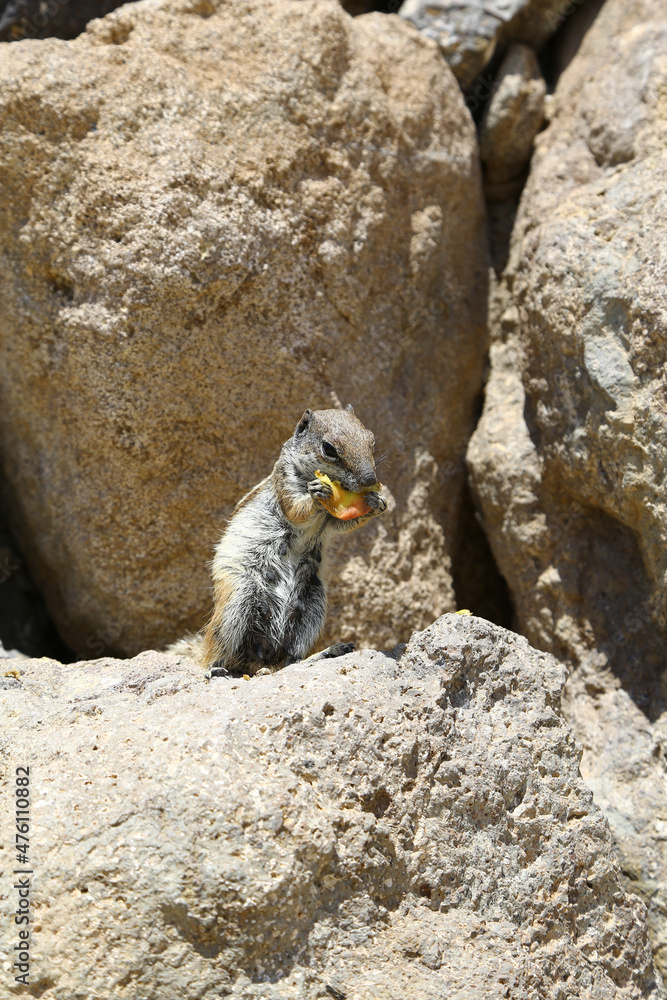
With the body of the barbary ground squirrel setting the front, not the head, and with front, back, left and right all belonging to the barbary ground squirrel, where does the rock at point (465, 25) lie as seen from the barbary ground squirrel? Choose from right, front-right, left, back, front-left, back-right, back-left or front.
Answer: back-left

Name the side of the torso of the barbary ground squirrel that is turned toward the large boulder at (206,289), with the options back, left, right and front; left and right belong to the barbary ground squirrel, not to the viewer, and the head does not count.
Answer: back

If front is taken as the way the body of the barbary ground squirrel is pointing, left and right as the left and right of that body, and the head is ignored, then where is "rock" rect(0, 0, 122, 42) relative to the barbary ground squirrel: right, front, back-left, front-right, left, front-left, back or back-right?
back

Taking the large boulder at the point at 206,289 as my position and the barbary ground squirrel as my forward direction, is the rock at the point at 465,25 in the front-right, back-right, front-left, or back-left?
back-left

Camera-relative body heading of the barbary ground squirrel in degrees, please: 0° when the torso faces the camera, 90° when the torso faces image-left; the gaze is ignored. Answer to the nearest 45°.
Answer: approximately 315°

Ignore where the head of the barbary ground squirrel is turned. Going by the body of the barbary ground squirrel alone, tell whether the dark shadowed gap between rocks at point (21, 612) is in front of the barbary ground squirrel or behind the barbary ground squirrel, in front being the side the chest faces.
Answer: behind
